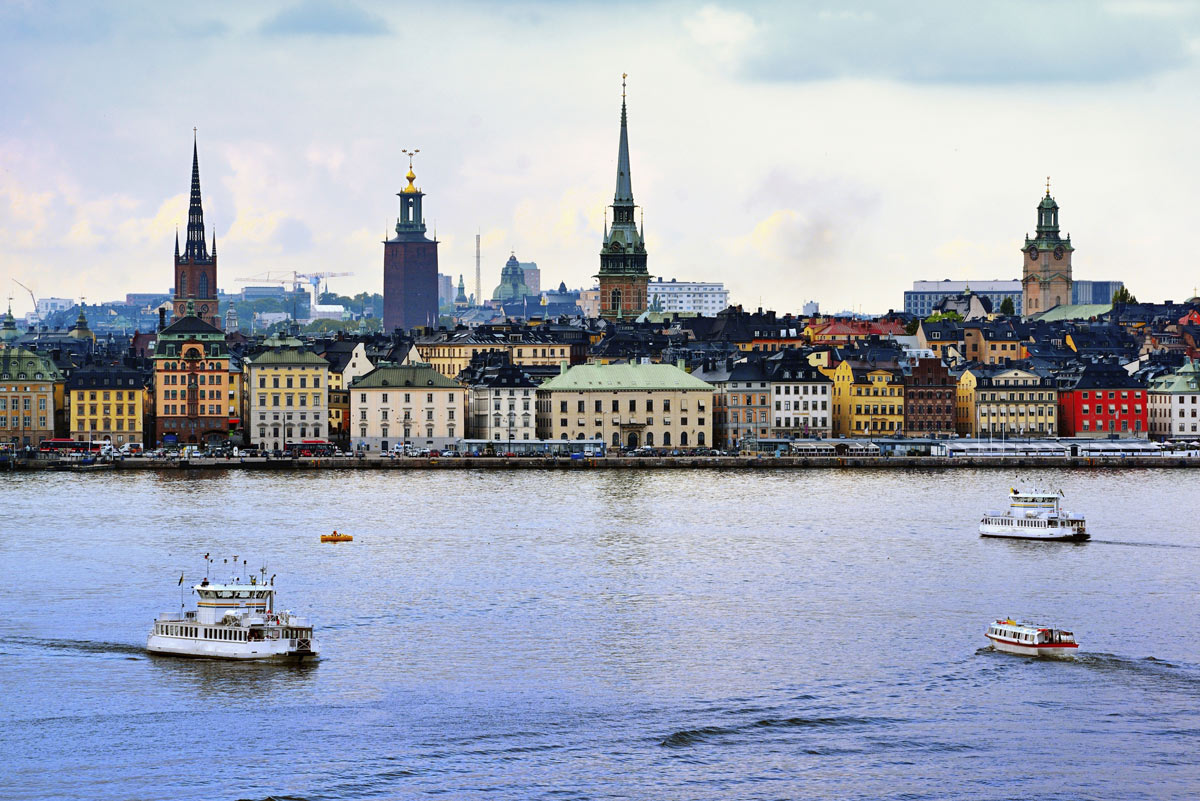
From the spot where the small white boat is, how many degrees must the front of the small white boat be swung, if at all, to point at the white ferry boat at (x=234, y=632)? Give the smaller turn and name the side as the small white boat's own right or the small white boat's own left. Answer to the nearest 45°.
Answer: approximately 45° to the small white boat's own left

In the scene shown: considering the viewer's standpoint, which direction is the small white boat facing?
facing away from the viewer and to the left of the viewer
